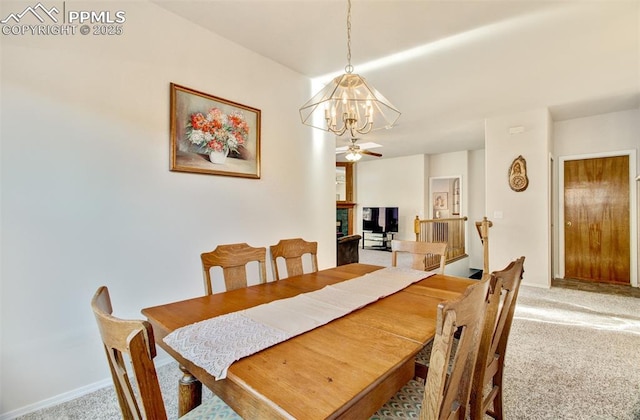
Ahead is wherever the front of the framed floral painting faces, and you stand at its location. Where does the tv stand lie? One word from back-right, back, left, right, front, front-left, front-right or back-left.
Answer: left

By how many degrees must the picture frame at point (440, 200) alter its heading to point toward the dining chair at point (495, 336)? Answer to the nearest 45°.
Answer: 0° — it already faces it

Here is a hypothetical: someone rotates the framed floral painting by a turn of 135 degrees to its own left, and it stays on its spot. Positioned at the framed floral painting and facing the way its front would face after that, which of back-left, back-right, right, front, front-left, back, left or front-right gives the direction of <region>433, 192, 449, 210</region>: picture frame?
front-right

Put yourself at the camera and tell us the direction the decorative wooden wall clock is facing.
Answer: facing the viewer

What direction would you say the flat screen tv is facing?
toward the camera

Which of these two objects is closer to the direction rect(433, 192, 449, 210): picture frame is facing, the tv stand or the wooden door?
the wooden door

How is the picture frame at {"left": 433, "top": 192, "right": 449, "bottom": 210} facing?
toward the camera

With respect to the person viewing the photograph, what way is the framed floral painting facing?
facing the viewer and to the right of the viewer

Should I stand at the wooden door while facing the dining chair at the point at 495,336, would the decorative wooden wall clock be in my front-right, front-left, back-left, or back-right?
front-right

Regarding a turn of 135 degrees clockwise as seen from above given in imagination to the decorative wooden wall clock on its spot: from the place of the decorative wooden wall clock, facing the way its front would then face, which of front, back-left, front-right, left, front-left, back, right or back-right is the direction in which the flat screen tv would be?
front

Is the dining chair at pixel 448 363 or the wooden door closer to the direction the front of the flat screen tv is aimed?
the dining chair

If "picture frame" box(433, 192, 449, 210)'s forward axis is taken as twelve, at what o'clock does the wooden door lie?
The wooden door is roughly at 11 o'clock from the picture frame.

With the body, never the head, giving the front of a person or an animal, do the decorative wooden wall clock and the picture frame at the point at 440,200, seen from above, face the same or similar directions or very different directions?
same or similar directions

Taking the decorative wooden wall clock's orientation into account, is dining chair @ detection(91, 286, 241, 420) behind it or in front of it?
in front

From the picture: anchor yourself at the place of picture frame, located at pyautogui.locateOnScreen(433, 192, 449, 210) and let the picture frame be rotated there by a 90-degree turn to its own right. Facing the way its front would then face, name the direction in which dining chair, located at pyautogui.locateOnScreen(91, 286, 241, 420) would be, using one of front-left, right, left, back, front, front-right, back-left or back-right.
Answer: left

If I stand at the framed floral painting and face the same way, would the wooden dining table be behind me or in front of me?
in front

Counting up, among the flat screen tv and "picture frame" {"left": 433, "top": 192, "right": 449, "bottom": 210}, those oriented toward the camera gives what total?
2

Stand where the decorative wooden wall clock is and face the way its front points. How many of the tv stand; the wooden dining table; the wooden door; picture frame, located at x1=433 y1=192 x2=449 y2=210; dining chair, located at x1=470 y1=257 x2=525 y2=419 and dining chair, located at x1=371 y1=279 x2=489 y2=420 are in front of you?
3

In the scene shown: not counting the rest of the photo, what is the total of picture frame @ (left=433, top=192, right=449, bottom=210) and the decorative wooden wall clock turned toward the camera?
2
